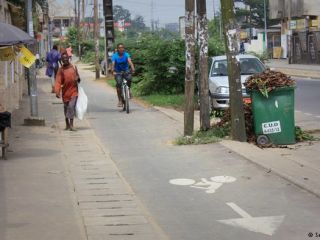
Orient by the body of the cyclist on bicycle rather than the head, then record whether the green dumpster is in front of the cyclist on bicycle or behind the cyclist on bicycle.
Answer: in front

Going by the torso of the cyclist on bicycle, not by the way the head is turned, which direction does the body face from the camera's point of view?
toward the camera

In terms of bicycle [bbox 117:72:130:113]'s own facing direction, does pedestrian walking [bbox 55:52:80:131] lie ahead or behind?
ahead

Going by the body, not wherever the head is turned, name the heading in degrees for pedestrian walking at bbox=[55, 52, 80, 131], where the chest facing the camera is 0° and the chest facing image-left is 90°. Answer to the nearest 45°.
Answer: approximately 0°

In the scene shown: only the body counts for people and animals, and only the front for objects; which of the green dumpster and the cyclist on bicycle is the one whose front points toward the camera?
the cyclist on bicycle

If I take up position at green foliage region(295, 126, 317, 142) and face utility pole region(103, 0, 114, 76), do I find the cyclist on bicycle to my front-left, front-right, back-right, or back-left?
front-left

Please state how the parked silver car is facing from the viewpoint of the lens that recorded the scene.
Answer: facing the viewer and to the left of the viewer

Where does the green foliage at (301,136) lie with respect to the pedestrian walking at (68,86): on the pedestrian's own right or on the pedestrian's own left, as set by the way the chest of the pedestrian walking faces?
on the pedestrian's own left

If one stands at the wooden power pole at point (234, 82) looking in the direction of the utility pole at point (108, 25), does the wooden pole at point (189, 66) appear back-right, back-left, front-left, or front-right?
front-left

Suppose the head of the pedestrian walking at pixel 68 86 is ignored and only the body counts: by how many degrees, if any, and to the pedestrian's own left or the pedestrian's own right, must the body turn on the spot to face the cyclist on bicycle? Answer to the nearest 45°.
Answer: approximately 180°

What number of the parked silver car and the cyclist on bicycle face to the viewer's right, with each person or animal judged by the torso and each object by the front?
0
